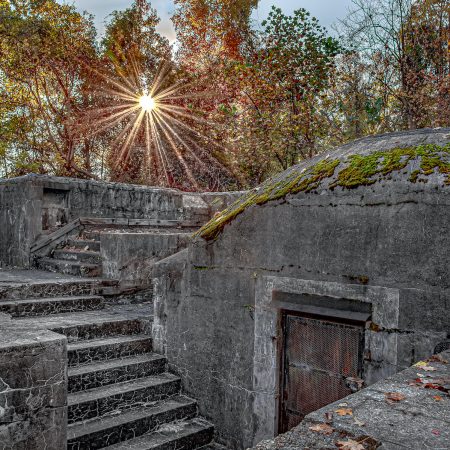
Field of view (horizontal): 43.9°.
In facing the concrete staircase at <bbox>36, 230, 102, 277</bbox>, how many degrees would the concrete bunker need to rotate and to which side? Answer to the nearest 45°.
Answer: approximately 135° to its right

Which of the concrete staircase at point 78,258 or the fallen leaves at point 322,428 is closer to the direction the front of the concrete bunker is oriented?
the fallen leaves

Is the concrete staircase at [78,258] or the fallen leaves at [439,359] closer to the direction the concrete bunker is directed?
the fallen leaves

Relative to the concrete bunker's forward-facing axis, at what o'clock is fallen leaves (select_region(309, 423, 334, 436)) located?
The fallen leaves is roughly at 12 o'clock from the concrete bunker.

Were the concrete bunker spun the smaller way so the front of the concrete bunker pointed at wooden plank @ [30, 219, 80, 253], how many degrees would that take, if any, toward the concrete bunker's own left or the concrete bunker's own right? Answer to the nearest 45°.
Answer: approximately 135° to the concrete bunker's own right

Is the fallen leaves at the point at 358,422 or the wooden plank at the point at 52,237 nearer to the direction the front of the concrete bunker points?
the fallen leaves

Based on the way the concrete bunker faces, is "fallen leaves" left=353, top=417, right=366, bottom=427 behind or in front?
in front

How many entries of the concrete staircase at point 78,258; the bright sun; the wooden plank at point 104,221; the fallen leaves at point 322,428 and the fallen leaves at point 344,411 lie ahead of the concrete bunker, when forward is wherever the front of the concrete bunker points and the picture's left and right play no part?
2

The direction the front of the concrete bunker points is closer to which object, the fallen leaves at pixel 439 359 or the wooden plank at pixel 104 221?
the fallen leaves

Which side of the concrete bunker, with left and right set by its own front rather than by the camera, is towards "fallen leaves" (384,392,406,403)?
front

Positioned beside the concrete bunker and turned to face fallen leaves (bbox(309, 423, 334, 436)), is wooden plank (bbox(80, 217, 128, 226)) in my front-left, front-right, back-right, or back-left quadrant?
back-right

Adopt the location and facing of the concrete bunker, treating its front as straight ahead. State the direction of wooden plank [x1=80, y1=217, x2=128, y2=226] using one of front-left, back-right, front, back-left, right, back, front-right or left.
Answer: back-right

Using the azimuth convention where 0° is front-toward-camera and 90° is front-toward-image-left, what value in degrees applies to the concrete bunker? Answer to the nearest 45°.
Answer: approximately 0°

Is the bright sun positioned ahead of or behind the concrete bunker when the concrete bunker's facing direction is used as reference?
behind

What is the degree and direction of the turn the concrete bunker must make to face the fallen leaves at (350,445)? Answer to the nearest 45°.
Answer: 0° — it already faces it
